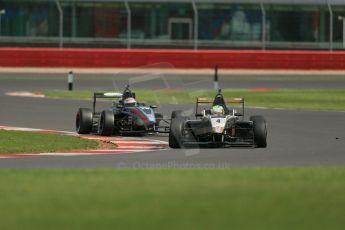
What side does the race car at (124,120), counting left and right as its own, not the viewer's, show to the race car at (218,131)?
front

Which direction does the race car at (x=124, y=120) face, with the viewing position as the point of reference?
facing the viewer and to the right of the viewer

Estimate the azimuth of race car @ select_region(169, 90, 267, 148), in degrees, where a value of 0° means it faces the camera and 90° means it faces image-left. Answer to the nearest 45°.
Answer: approximately 0°

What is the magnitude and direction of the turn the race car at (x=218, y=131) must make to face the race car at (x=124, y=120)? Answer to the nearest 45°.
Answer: approximately 135° to its right

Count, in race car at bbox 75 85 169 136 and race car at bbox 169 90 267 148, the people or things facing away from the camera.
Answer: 0
